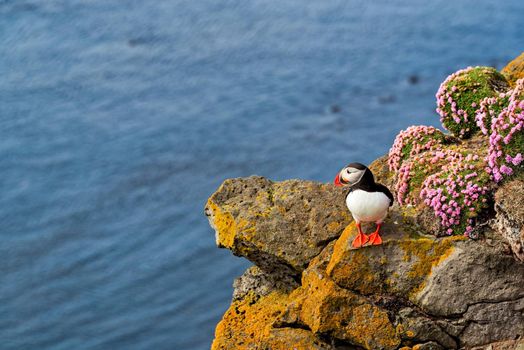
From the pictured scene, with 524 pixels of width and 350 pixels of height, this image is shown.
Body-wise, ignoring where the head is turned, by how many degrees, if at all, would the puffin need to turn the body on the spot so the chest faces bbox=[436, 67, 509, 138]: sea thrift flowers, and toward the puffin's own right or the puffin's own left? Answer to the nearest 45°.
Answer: approximately 180°

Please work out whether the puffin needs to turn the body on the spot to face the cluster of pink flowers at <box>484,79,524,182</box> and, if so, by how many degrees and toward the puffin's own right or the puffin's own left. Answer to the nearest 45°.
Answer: approximately 135° to the puffin's own left

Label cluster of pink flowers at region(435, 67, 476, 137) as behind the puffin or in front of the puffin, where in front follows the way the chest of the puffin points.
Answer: behind
